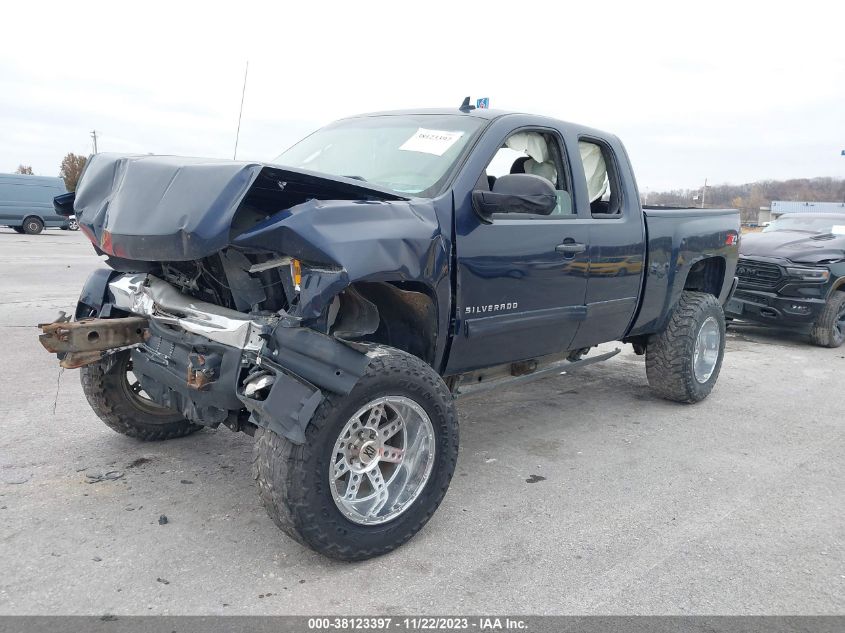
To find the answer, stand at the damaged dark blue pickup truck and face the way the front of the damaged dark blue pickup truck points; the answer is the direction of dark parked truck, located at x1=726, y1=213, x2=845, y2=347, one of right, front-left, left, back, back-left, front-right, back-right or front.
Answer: back

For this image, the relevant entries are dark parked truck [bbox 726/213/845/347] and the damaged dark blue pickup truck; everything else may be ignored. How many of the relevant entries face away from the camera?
0

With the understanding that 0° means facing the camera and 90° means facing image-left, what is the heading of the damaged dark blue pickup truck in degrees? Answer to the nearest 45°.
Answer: approximately 45°

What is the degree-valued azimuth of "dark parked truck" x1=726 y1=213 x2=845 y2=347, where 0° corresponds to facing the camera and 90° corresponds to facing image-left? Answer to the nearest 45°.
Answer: approximately 45°

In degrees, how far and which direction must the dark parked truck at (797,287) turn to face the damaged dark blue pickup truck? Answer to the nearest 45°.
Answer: approximately 45° to its left
